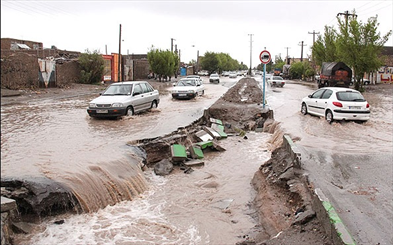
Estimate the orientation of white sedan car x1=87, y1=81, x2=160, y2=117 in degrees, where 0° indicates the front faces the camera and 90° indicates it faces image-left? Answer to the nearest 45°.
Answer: approximately 45°

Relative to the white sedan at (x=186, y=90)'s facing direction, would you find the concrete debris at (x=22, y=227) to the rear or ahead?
ahead

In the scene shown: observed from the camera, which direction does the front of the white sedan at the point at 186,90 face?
facing the viewer and to the left of the viewer

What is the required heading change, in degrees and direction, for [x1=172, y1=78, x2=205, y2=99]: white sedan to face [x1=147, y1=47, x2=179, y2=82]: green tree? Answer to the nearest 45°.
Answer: approximately 135° to its right

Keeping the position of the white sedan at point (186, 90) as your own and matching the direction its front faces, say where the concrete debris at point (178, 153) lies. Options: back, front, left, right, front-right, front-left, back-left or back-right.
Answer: front-left

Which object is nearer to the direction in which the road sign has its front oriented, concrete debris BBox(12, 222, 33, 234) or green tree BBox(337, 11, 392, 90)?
the concrete debris
